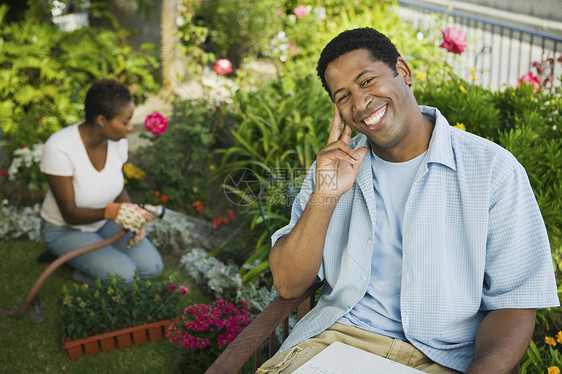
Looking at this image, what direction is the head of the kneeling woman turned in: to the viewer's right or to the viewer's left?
to the viewer's right

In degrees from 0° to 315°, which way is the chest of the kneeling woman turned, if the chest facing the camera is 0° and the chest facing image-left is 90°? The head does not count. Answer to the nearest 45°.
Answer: approximately 315°

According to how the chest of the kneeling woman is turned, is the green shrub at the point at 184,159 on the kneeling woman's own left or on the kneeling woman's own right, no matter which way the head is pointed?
on the kneeling woman's own left

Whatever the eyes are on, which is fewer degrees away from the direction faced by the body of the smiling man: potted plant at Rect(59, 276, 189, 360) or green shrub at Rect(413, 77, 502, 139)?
the potted plant

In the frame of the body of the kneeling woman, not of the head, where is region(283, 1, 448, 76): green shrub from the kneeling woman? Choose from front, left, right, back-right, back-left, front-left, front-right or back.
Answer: left

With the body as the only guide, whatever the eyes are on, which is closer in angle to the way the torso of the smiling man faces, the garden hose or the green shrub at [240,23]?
the garden hose

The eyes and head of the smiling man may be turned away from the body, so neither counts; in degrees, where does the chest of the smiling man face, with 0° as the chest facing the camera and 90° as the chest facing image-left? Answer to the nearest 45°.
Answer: approximately 45°

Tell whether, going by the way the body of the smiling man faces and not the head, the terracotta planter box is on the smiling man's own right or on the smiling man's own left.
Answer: on the smiling man's own right

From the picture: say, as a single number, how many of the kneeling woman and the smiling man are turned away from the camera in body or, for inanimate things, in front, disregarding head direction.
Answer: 0
